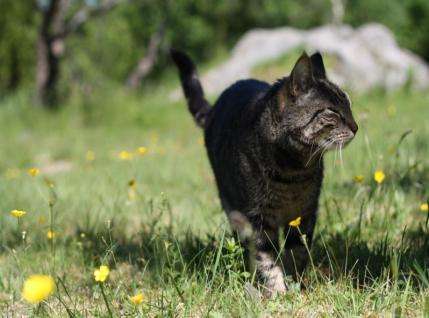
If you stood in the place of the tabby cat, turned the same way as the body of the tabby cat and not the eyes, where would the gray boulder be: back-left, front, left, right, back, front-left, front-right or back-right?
back-left

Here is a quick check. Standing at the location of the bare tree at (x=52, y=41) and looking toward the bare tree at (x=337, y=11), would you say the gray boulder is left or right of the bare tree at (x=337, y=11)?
right

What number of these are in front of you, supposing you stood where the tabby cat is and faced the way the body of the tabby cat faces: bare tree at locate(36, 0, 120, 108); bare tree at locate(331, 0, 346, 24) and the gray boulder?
0

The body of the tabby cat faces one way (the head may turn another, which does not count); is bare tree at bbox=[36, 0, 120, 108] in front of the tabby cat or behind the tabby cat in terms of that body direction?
behind

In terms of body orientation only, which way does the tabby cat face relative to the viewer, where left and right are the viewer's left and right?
facing the viewer and to the right of the viewer

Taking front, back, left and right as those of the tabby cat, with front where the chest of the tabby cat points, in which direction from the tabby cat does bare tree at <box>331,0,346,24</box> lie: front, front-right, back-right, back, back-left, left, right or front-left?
back-left

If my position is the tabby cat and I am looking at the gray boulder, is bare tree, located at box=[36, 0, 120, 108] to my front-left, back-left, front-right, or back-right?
front-left

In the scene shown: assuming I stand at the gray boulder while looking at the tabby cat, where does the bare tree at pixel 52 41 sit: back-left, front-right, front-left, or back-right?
front-right
